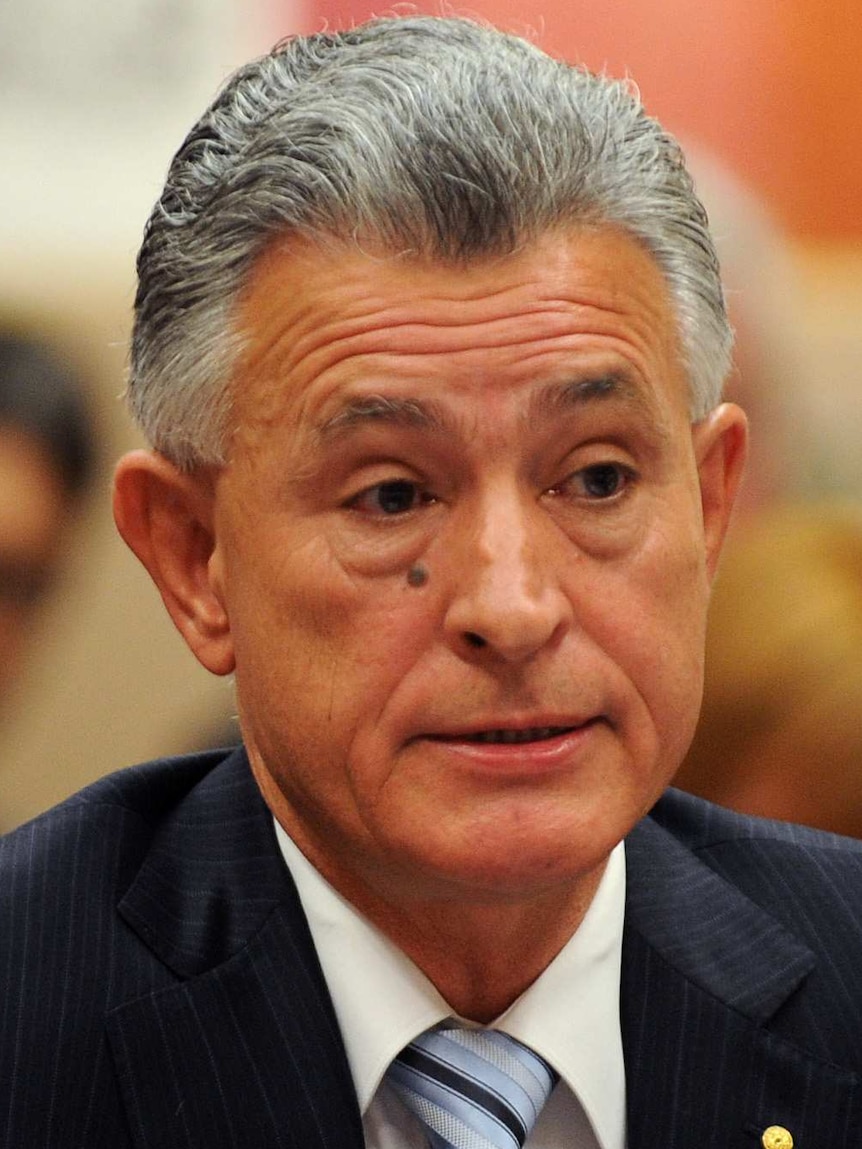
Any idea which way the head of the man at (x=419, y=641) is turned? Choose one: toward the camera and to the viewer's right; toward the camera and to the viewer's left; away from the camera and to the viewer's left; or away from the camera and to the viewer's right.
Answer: toward the camera and to the viewer's right

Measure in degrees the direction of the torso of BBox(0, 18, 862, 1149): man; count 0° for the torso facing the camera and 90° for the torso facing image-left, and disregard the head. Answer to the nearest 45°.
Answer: approximately 0°

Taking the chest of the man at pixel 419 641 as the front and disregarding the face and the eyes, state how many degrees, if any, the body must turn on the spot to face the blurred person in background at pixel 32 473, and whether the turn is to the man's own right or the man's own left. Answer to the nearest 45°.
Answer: approximately 135° to the man's own right

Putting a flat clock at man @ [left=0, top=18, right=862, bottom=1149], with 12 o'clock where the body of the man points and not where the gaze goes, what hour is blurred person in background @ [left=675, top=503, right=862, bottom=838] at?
The blurred person in background is roughly at 7 o'clock from the man.
